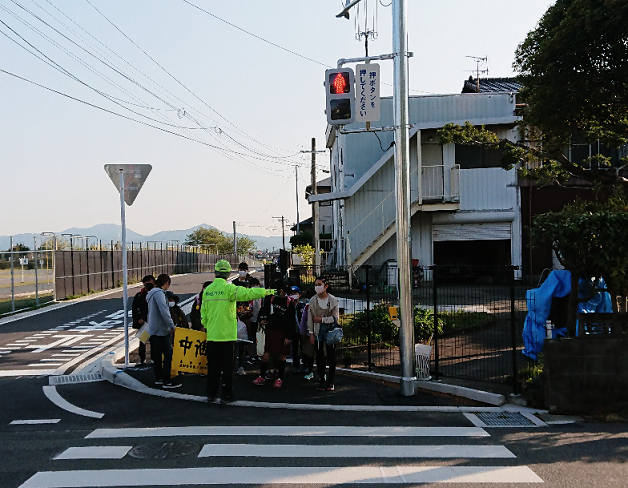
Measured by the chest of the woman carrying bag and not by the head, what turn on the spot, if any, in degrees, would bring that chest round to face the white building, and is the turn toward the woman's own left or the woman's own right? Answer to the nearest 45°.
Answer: approximately 180°

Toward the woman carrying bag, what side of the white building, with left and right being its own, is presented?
front

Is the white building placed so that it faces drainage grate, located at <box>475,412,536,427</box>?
yes

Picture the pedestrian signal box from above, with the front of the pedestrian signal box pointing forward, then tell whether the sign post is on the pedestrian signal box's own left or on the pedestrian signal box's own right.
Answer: on the pedestrian signal box's own right

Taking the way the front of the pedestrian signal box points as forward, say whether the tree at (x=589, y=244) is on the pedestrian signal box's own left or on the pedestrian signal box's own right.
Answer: on the pedestrian signal box's own left

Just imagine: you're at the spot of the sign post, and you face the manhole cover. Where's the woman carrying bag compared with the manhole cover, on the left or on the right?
left

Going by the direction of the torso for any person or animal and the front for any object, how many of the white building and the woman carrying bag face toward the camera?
2

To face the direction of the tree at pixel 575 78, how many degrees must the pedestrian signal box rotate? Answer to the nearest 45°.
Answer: approximately 135° to its left

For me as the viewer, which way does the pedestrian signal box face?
facing the viewer

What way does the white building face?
toward the camera

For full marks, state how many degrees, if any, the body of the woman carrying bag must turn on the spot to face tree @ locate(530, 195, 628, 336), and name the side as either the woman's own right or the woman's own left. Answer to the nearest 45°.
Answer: approximately 90° to the woman's own left

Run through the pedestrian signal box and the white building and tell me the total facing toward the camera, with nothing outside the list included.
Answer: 2

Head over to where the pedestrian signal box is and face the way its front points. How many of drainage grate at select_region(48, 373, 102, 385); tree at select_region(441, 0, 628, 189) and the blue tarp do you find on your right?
1

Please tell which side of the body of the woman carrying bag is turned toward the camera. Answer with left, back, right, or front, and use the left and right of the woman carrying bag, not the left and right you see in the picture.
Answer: front
